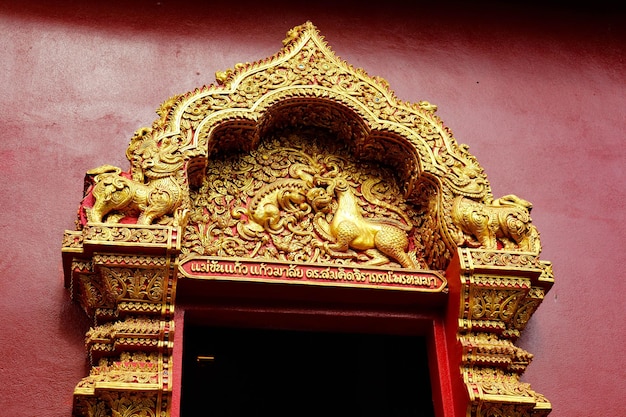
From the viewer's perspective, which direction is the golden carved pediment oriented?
toward the camera
